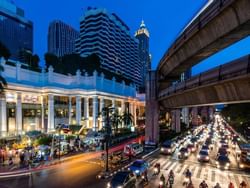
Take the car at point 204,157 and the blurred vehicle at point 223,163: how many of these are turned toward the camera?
2

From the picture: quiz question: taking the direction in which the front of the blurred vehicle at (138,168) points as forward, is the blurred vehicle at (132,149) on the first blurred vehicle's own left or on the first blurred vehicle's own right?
on the first blurred vehicle's own right

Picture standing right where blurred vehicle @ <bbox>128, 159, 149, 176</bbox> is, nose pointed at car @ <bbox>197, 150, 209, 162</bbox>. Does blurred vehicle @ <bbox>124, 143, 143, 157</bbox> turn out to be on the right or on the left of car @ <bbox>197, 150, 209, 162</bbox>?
left

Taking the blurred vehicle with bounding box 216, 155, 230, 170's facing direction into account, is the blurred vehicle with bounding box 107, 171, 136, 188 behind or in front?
in front

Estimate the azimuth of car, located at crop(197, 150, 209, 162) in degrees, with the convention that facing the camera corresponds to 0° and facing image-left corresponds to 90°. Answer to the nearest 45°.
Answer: approximately 0°

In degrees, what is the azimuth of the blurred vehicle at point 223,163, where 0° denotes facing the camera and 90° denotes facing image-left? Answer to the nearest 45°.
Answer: approximately 0°

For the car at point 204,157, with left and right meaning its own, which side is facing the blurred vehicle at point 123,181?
front
